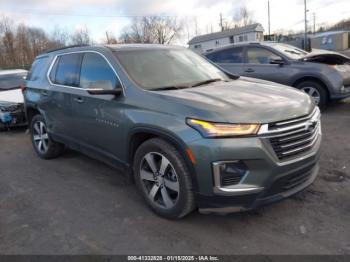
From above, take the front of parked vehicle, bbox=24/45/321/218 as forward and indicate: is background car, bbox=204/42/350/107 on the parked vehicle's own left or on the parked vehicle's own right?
on the parked vehicle's own left

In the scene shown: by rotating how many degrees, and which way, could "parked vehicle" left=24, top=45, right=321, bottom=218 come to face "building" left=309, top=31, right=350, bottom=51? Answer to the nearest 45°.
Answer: approximately 90° to its left

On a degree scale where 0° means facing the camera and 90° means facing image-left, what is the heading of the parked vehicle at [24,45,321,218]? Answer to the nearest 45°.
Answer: approximately 315°

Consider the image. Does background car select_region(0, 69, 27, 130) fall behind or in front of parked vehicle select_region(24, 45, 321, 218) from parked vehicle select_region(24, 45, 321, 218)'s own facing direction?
behind
